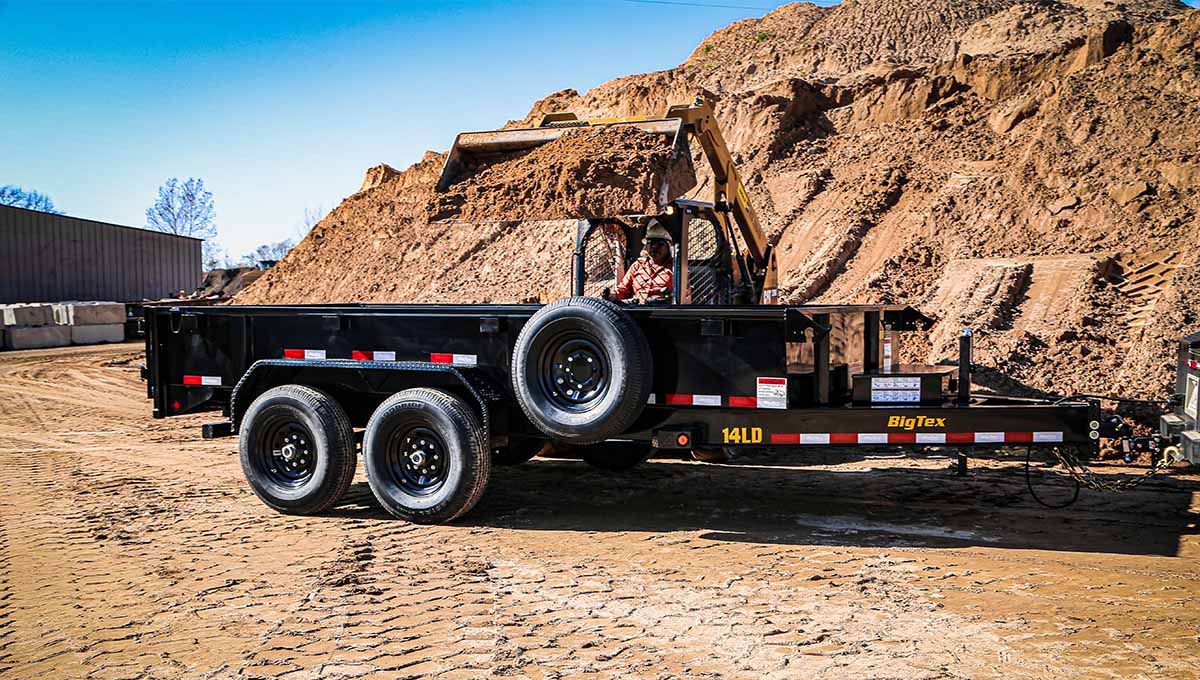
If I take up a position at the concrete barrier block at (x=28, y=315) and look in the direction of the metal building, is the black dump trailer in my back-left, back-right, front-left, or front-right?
back-right

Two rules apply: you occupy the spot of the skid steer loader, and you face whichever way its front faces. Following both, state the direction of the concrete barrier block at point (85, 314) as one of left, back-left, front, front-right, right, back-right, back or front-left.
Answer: right

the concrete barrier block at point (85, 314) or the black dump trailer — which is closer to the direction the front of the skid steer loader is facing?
the black dump trailer

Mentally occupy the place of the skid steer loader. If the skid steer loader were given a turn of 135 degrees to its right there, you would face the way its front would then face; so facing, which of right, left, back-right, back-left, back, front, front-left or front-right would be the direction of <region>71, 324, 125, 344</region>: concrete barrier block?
front-left

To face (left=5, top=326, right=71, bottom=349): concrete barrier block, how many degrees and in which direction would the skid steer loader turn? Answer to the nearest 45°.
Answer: approximately 90° to its right

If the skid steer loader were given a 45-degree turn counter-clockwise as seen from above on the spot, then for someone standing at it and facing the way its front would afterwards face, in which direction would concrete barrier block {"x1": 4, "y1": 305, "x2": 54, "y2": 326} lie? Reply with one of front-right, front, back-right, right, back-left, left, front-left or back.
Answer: back-right

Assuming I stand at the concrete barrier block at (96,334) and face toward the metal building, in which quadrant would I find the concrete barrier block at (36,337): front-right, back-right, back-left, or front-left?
back-left

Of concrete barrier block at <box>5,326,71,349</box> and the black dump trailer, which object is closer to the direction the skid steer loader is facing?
the black dump trailer

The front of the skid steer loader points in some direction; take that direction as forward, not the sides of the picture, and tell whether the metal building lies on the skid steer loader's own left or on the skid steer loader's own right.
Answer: on the skid steer loader's own right
